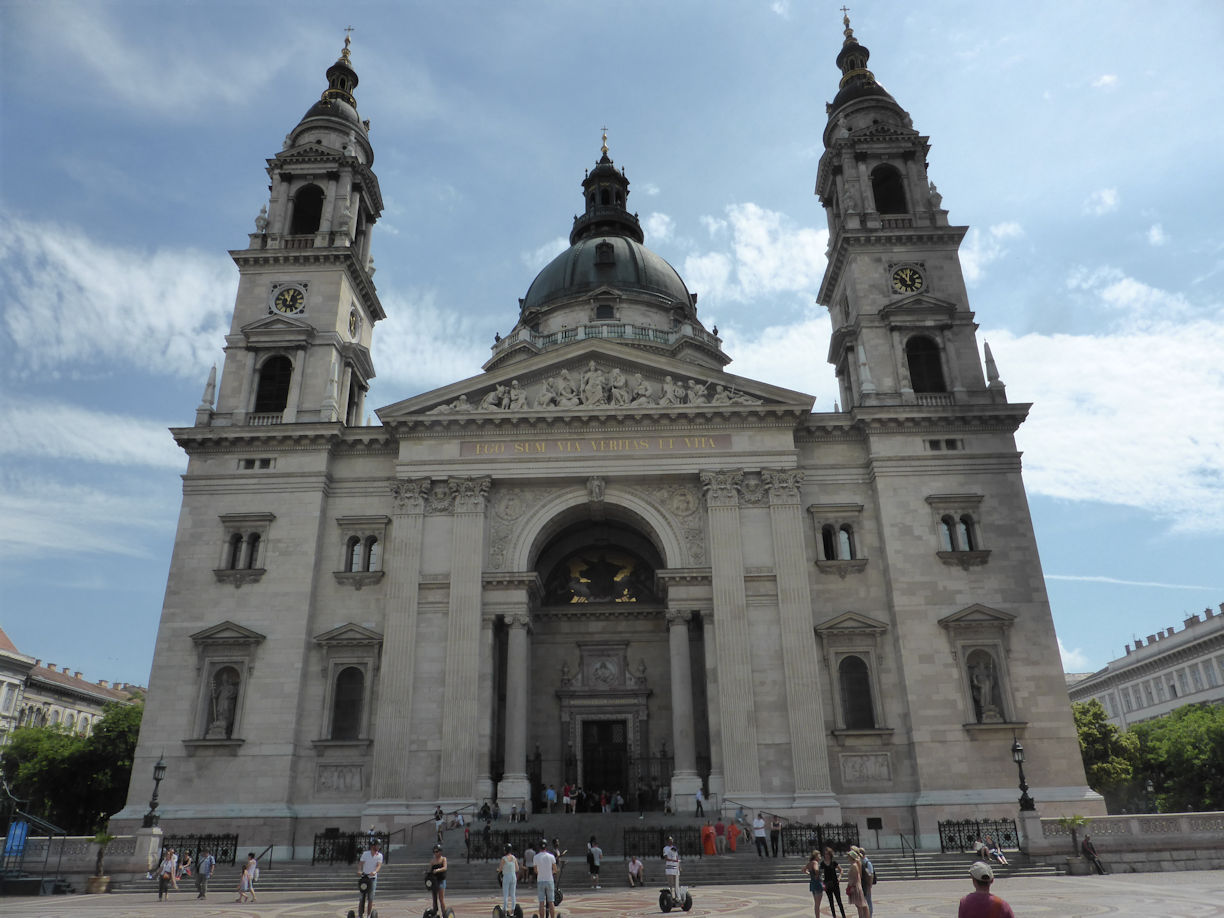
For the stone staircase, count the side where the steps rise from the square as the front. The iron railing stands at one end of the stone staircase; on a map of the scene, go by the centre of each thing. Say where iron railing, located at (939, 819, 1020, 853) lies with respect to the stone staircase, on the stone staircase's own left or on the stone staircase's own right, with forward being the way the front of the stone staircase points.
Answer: on the stone staircase's own left

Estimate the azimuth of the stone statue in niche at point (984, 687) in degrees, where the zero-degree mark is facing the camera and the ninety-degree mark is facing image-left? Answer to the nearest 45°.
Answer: approximately 0°

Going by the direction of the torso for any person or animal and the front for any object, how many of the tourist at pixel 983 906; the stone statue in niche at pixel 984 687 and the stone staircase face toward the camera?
2

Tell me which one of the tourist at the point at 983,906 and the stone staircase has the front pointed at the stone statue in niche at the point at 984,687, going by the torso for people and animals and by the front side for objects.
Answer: the tourist

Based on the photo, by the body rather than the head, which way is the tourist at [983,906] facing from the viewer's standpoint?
away from the camera

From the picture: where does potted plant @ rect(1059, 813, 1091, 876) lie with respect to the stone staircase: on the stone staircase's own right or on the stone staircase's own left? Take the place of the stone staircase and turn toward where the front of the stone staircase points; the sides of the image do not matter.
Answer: on the stone staircase's own left

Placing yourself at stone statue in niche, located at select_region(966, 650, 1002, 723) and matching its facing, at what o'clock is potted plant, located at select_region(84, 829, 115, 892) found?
The potted plant is roughly at 2 o'clock from the stone statue in niche.

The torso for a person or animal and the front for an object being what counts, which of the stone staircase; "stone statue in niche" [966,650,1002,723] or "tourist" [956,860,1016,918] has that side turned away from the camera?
the tourist

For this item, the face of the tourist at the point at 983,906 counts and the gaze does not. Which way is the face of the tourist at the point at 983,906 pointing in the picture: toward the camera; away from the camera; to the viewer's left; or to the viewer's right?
away from the camera
